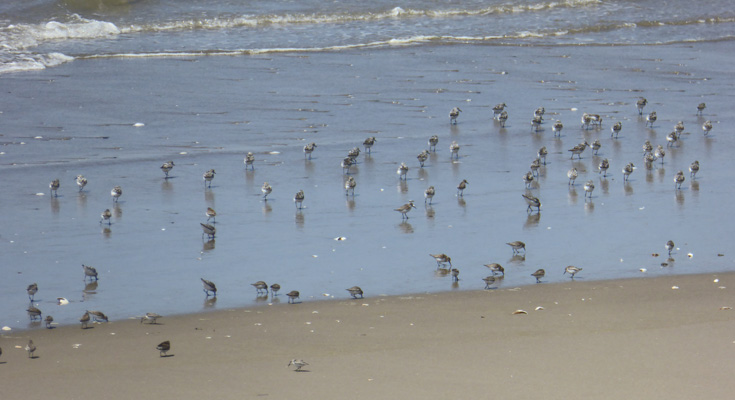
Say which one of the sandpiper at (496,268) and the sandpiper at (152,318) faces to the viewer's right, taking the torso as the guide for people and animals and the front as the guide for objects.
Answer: the sandpiper at (496,268)

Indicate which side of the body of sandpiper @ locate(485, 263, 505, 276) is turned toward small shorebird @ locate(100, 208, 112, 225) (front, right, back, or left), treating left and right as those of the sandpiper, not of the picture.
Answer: back

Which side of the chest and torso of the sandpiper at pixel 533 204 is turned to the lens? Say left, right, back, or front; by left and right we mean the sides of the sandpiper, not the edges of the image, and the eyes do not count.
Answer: right

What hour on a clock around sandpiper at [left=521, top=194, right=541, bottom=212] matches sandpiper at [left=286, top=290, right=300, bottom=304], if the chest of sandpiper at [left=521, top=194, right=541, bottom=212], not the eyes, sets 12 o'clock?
sandpiper at [left=286, top=290, right=300, bottom=304] is roughly at 4 o'clock from sandpiper at [left=521, top=194, right=541, bottom=212].

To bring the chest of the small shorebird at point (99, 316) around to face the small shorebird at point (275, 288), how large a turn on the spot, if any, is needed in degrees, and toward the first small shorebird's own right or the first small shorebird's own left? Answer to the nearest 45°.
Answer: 0° — it already faces it

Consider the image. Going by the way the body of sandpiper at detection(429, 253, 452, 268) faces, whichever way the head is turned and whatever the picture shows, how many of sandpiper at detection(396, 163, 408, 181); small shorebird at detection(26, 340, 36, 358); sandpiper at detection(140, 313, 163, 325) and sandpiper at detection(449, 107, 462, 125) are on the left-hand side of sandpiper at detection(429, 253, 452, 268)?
2

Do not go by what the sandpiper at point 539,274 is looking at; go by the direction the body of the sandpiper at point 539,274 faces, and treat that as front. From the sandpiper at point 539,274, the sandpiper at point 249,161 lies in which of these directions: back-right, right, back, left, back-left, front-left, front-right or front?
back-left

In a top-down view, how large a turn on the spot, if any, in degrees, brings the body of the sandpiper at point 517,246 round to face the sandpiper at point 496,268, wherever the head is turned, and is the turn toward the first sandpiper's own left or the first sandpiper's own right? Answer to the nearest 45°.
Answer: approximately 90° to the first sandpiper's own right

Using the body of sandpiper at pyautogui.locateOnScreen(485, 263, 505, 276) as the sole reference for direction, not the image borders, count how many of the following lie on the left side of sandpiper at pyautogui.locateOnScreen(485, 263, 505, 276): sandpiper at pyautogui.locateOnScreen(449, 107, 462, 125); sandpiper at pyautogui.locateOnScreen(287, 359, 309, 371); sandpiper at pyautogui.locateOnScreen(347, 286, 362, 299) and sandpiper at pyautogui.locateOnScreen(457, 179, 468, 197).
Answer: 2
